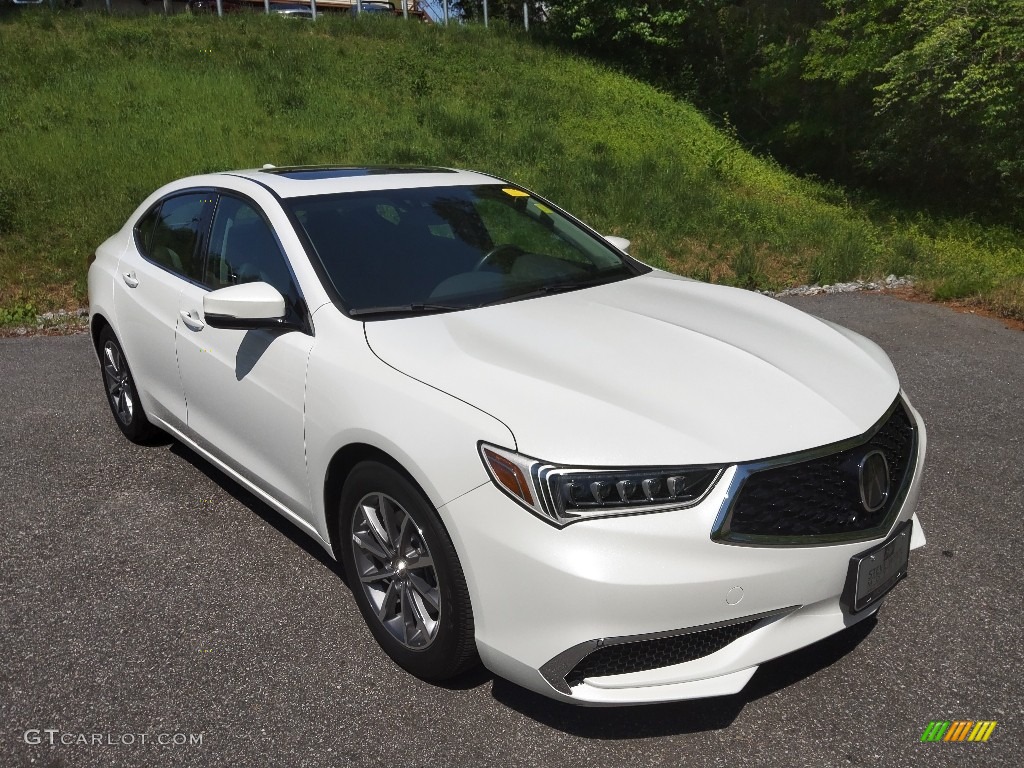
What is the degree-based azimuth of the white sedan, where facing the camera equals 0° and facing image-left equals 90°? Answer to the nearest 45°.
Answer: approximately 315°

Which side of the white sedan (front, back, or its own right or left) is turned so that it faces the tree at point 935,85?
left
